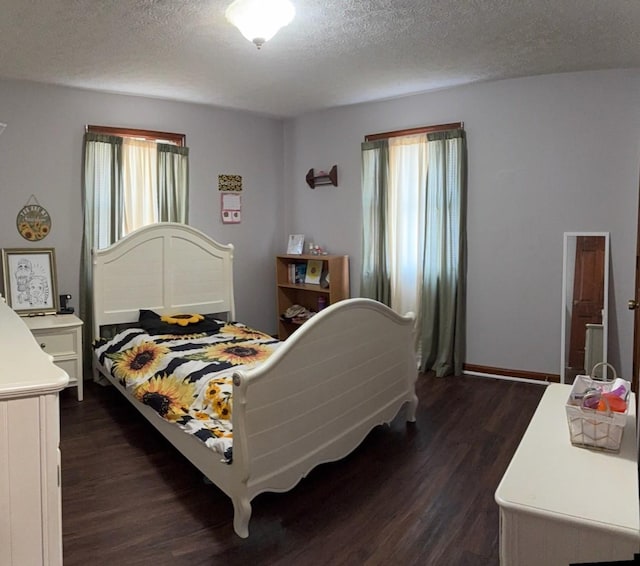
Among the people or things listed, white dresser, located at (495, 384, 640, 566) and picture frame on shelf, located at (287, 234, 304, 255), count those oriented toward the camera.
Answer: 1

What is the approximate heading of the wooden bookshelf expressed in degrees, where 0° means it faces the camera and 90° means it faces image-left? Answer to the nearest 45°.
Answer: approximately 45°

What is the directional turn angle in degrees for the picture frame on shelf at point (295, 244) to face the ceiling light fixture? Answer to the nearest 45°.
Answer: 0° — it already faces it

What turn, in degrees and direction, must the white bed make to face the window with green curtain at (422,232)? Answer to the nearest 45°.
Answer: approximately 90° to its left

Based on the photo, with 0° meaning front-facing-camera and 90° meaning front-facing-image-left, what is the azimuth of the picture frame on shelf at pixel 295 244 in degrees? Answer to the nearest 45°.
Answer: approximately 0°

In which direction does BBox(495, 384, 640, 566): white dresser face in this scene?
to the viewer's left
